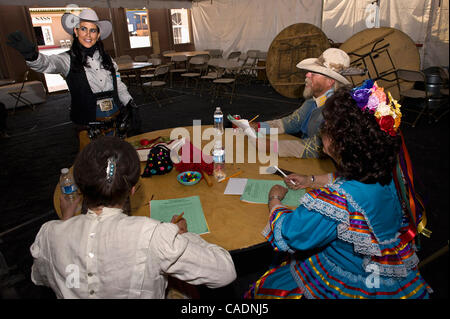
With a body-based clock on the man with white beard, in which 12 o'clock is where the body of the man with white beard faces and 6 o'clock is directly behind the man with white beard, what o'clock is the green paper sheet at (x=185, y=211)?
The green paper sheet is roughly at 10 o'clock from the man with white beard.

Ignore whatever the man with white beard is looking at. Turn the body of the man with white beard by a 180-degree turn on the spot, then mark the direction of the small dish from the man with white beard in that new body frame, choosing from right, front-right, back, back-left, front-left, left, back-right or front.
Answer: back-right

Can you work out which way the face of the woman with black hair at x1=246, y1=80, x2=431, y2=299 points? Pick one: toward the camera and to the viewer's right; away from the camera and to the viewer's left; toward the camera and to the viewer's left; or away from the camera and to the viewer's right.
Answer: away from the camera and to the viewer's left

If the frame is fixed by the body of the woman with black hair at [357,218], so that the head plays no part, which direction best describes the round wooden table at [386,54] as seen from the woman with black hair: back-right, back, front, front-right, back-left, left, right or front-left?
front-right

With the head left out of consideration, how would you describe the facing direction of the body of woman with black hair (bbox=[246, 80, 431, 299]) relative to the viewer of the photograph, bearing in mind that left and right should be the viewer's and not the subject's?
facing away from the viewer and to the left of the viewer

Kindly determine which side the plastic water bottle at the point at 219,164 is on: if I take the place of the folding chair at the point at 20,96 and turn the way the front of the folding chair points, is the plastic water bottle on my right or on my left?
on my left

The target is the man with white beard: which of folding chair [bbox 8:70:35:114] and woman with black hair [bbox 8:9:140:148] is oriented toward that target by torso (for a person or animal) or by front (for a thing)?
the woman with black hair

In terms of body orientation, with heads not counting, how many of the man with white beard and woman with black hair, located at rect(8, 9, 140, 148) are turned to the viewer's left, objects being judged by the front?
1

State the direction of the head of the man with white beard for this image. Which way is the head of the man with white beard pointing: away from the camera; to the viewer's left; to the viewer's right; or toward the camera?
to the viewer's left

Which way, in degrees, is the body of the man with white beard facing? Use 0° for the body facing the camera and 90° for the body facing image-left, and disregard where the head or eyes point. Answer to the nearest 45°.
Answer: approximately 90°
